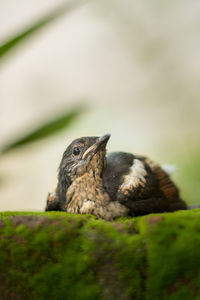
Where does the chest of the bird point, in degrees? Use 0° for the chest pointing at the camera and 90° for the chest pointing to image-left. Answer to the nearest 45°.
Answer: approximately 45°
